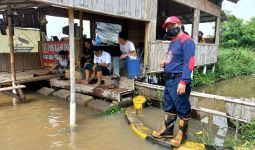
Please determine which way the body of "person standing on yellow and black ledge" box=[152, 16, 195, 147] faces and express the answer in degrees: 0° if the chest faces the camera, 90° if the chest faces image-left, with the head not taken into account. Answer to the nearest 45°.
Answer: approximately 45°

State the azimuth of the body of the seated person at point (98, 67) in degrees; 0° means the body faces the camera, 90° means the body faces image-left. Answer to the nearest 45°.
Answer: approximately 45°

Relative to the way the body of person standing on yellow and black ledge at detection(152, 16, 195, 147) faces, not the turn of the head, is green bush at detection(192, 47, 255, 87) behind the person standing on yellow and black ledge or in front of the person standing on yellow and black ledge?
behind

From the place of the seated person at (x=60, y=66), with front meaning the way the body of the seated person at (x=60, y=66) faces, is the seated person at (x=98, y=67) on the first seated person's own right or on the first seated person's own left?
on the first seated person's own left
